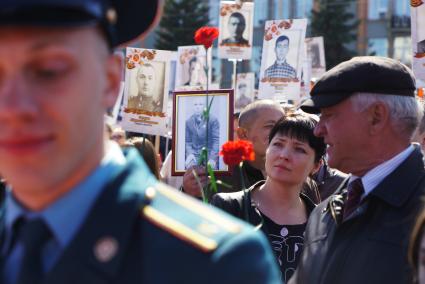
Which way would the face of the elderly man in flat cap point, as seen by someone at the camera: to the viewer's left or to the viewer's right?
to the viewer's left

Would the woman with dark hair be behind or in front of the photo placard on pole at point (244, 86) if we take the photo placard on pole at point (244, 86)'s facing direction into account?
in front

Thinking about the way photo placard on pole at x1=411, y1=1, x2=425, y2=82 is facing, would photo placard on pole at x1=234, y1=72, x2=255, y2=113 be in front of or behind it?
behind

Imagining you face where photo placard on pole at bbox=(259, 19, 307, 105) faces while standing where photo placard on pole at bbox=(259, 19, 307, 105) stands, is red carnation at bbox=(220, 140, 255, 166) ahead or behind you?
ahead

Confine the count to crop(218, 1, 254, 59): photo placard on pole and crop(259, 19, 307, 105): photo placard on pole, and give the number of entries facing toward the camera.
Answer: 2

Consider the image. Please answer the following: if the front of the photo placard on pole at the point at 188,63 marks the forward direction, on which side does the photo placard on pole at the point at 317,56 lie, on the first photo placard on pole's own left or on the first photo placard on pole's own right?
on the first photo placard on pole's own left

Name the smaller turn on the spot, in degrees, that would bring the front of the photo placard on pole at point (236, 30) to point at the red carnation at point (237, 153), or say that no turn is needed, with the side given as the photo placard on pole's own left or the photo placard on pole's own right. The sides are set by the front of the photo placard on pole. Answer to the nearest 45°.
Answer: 0° — it already faces it

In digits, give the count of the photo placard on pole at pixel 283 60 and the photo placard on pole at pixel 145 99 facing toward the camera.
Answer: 2

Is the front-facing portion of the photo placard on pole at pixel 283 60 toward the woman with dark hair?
yes

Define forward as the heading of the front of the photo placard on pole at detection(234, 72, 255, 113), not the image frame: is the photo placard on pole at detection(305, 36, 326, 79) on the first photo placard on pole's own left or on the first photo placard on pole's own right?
on the first photo placard on pole's own left

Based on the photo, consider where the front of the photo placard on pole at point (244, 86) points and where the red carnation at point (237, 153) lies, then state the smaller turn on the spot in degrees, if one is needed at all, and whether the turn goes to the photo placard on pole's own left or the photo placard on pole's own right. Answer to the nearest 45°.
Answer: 0° — it already faces it
